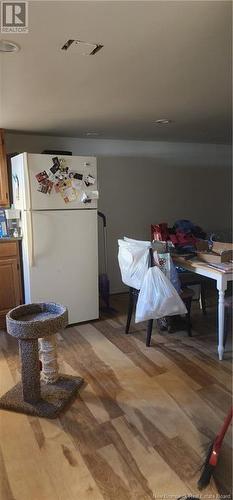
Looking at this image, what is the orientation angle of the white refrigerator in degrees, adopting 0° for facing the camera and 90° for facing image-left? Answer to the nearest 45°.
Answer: approximately 0°

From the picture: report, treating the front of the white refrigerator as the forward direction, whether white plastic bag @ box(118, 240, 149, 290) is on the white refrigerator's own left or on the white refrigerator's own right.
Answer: on the white refrigerator's own left

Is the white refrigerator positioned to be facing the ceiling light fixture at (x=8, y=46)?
yes

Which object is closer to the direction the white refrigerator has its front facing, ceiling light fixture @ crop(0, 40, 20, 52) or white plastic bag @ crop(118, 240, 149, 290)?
the ceiling light fixture

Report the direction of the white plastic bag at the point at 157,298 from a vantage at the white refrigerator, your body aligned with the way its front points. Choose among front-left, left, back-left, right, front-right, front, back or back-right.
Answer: front-left

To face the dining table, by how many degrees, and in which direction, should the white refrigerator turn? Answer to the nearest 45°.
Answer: approximately 45° to its left
